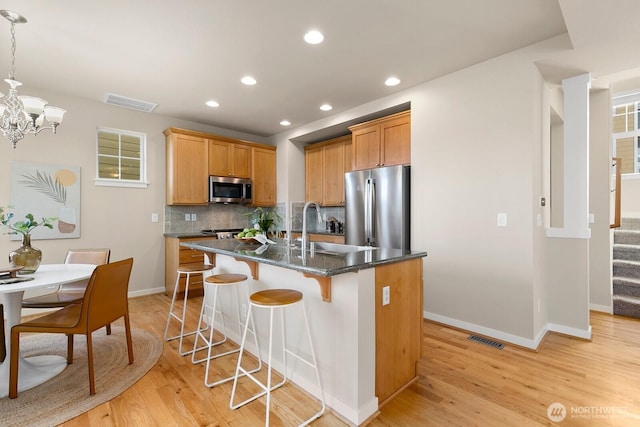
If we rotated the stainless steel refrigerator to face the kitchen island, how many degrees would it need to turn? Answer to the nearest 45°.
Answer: approximately 45° to its left

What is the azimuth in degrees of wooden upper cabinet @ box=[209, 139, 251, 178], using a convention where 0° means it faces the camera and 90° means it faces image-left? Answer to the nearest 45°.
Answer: approximately 315°

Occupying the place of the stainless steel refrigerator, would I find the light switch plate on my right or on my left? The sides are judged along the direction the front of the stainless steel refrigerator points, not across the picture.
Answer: on my left

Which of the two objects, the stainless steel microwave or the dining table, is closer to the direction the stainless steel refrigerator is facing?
the dining table

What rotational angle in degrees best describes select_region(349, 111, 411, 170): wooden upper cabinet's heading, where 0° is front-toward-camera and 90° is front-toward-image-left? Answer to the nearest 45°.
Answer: approximately 45°

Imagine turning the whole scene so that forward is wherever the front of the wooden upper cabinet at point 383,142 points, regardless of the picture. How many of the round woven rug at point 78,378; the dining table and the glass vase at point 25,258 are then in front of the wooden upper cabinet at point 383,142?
3

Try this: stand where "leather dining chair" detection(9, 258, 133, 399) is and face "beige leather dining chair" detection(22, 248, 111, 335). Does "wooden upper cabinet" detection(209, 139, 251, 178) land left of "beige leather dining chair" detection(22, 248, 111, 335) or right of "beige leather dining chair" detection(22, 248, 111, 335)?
right
